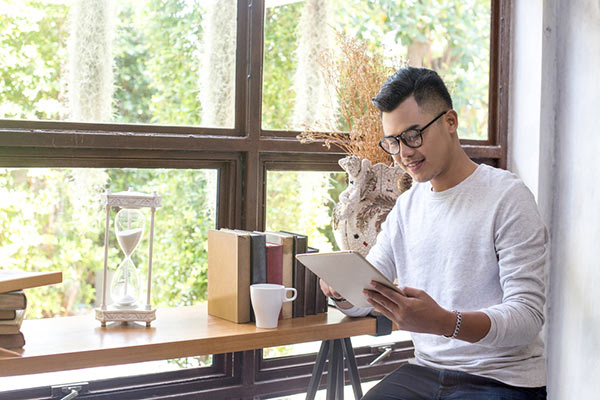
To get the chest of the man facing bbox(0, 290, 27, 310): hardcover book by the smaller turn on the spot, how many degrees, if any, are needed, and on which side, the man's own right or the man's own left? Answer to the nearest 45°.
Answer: approximately 45° to the man's own right

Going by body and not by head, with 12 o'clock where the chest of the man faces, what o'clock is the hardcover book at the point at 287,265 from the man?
The hardcover book is roughly at 2 o'clock from the man.

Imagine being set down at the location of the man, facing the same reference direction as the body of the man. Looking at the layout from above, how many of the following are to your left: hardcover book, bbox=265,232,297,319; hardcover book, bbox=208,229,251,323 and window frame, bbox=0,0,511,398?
0

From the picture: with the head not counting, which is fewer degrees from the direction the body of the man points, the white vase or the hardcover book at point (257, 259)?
the hardcover book

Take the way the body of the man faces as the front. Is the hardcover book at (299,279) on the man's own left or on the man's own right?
on the man's own right

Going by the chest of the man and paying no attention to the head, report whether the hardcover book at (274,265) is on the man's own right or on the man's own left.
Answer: on the man's own right

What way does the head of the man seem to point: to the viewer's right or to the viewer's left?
to the viewer's left

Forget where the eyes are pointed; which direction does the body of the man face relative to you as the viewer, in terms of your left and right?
facing the viewer and to the left of the viewer

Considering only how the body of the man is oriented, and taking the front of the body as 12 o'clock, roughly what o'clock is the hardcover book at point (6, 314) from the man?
The hardcover book is roughly at 1 o'clock from the man.

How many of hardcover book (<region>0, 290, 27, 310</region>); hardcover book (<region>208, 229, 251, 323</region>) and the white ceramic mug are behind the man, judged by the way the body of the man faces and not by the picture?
0

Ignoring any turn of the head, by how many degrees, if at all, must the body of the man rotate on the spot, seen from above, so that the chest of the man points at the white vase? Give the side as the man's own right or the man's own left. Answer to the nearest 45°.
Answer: approximately 90° to the man's own right
